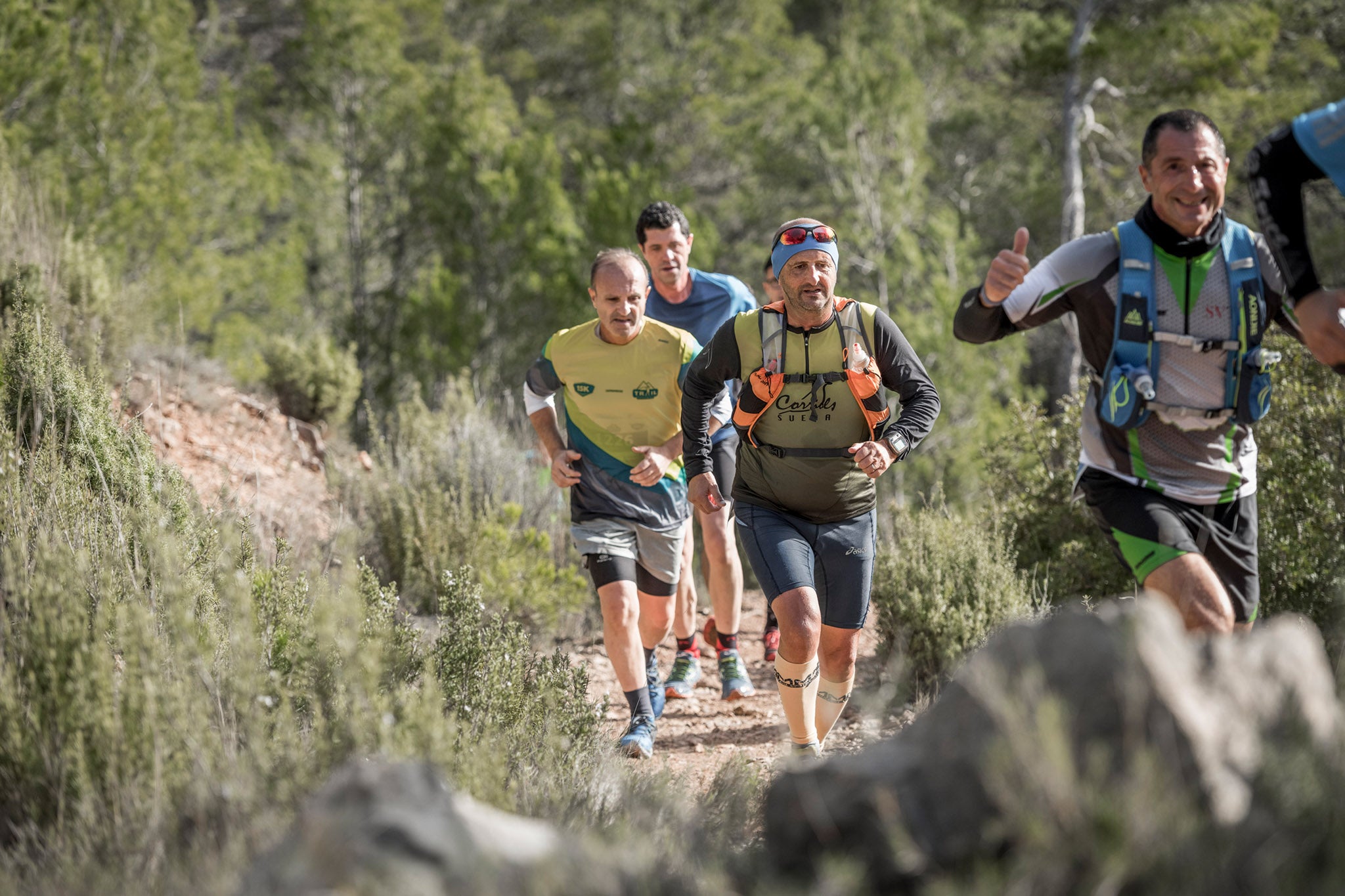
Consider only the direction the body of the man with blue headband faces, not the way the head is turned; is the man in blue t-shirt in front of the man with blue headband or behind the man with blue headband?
behind

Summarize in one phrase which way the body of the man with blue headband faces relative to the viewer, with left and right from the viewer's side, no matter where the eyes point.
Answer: facing the viewer

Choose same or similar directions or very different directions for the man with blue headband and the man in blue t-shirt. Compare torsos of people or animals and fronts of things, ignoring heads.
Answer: same or similar directions

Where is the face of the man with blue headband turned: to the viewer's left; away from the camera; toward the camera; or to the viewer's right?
toward the camera

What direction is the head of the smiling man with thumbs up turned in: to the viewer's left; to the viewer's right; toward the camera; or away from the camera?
toward the camera

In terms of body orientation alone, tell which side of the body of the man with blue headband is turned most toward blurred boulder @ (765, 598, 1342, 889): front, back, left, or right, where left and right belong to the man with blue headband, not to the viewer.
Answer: front

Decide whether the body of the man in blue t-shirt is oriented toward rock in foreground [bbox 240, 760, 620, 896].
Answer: yes

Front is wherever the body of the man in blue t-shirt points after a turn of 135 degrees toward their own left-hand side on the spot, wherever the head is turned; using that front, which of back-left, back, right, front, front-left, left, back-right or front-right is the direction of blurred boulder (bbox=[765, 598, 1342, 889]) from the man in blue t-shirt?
back-right

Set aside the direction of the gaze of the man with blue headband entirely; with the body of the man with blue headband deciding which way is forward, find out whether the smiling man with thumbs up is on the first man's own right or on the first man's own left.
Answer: on the first man's own left

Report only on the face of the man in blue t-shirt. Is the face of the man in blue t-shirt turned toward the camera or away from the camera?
toward the camera

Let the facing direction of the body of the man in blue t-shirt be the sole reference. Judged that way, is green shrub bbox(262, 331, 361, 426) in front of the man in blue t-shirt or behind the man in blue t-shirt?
behind

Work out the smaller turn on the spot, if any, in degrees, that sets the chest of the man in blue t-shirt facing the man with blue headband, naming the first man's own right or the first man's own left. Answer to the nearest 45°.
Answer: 0° — they already face them
